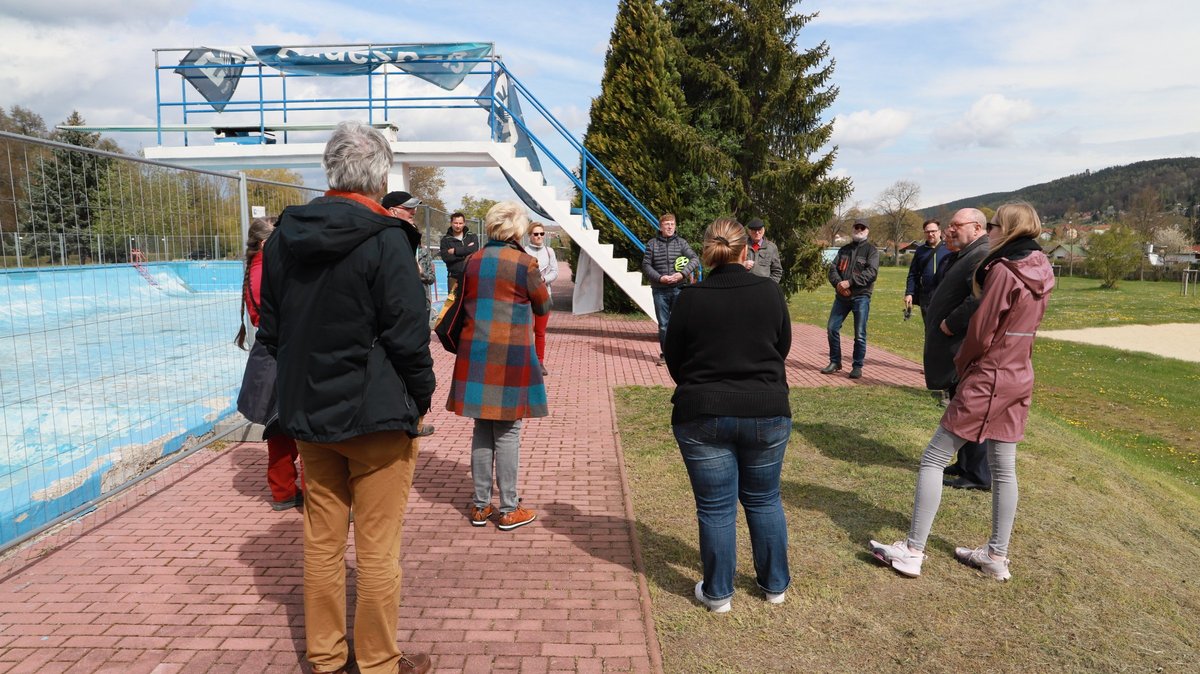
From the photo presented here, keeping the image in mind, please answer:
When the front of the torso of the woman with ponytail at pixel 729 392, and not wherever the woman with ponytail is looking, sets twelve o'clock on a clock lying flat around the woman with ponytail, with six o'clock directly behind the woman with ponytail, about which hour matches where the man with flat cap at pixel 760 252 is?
The man with flat cap is roughly at 12 o'clock from the woman with ponytail.

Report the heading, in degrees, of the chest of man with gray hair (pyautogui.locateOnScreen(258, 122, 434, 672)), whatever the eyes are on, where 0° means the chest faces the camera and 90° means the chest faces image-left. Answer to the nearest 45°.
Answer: approximately 225°

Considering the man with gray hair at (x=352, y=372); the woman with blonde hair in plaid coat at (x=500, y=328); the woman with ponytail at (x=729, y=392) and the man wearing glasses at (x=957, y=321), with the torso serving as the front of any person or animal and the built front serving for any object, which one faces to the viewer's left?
the man wearing glasses

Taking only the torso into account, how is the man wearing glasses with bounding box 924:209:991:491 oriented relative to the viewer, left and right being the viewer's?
facing to the left of the viewer

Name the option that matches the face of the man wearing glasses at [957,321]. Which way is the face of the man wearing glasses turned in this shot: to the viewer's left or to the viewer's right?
to the viewer's left

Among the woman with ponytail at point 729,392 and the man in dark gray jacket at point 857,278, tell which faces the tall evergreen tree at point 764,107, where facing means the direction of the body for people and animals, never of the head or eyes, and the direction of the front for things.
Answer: the woman with ponytail

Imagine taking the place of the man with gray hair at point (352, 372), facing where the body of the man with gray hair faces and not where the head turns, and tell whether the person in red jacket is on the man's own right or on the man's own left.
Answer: on the man's own left

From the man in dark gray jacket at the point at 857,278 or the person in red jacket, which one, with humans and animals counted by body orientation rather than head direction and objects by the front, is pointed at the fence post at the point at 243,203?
the man in dark gray jacket

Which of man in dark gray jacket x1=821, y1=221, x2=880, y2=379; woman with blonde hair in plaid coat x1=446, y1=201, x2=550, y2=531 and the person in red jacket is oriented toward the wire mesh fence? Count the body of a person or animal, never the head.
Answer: the man in dark gray jacket
